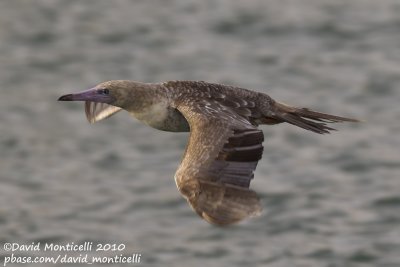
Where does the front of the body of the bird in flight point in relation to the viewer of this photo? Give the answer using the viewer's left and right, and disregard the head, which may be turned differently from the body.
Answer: facing to the left of the viewer
